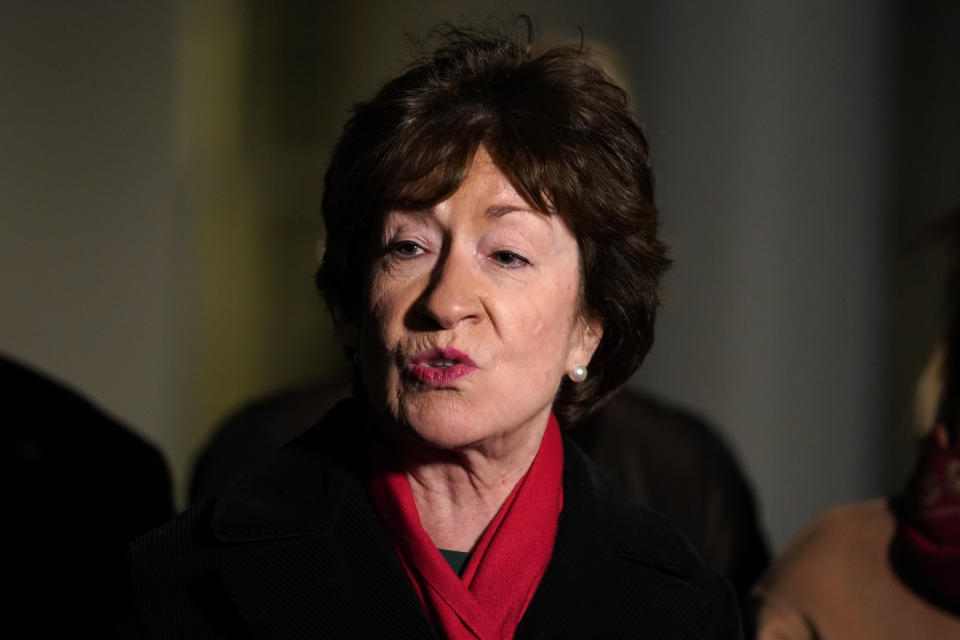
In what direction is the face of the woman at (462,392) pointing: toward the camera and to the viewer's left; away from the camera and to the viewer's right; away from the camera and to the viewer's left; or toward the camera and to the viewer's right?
toward the camera and to the viewer's left

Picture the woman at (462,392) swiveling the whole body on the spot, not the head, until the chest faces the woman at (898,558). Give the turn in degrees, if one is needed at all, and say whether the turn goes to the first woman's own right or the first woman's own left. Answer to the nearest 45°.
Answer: approximately 135° to the first woman's own left

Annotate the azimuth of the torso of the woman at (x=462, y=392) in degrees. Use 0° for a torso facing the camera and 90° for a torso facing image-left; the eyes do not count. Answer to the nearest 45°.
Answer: approximately 0°
